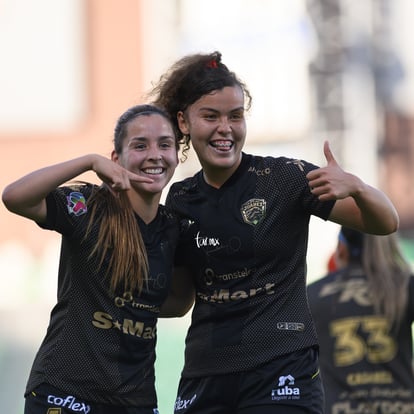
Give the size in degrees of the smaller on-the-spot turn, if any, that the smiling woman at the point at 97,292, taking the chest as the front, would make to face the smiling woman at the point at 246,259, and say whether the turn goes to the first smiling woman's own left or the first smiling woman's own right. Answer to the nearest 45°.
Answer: approximately 45° to the first smiling woman's own left

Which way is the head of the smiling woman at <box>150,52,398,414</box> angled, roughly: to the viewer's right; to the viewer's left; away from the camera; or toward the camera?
toward the camera

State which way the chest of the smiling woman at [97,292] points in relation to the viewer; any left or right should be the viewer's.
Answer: facing the viewer and to the right of the viewer

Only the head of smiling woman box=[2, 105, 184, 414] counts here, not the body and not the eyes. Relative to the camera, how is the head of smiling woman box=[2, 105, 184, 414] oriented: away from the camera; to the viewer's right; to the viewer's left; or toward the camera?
toward the camera
